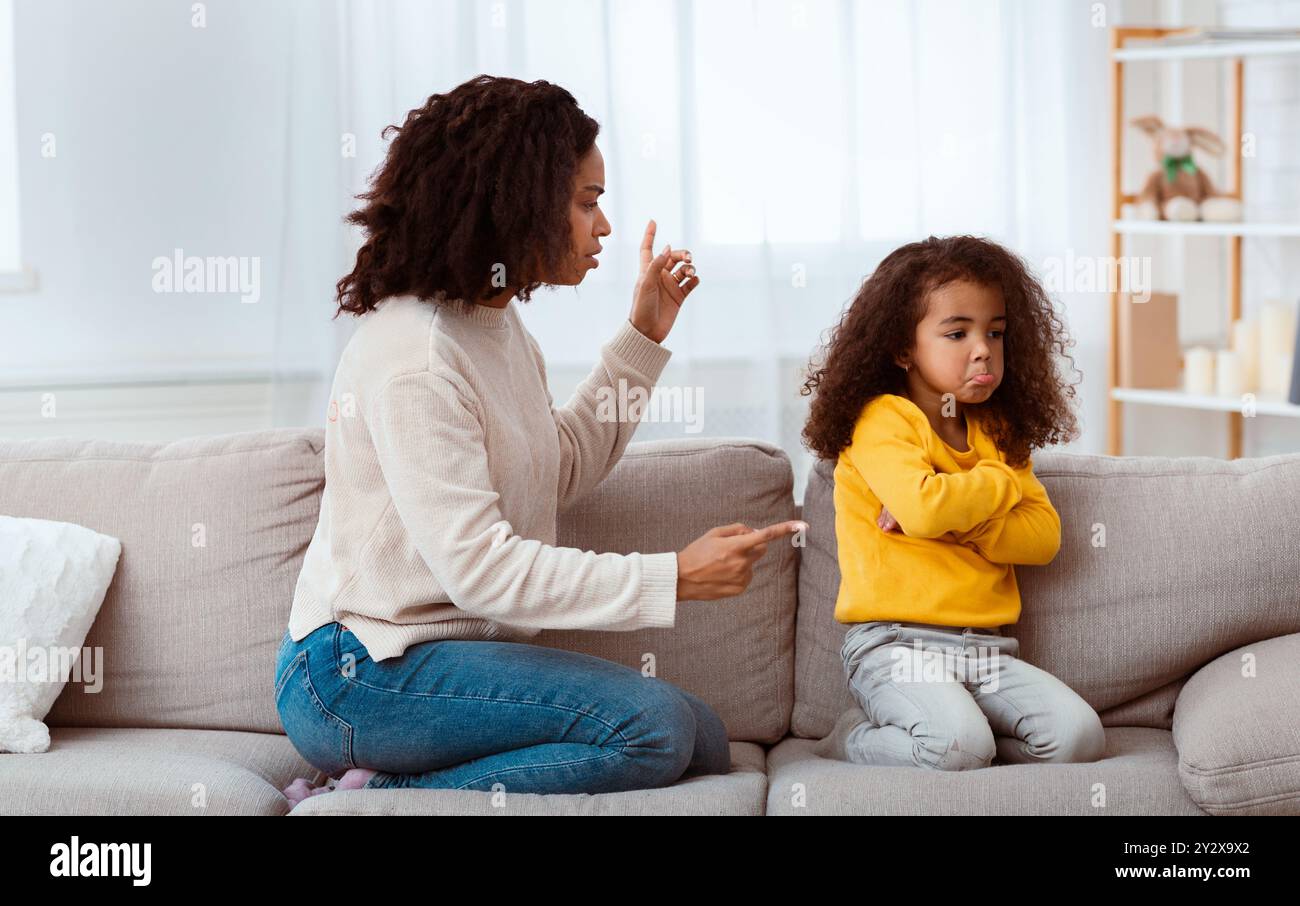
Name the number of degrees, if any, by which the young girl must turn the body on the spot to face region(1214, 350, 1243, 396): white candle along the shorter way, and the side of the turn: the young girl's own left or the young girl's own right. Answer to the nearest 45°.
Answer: approximately 135° to the young girl's own left

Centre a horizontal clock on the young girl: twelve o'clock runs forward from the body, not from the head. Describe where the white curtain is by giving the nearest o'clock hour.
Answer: The white curtain is roughly at 7 o'clock from the young girl.

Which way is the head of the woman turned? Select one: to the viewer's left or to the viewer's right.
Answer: to the viewer's right

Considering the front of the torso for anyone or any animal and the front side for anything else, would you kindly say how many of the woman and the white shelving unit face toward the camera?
1

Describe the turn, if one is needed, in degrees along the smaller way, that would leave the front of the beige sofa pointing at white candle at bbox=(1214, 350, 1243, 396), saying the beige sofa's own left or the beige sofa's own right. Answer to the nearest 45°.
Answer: approximately 135° to the beige sofa's own left

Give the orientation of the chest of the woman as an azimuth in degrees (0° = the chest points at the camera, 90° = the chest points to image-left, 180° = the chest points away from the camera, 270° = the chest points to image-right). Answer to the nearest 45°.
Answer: approximately 270°

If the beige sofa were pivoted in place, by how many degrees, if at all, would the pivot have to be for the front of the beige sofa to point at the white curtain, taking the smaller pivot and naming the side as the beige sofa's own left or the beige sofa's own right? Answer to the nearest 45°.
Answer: approximately 180°

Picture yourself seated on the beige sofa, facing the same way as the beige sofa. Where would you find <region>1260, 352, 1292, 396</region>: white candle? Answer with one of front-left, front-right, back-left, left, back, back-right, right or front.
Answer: back-left

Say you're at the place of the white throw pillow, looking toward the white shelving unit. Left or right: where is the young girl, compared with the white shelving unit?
right

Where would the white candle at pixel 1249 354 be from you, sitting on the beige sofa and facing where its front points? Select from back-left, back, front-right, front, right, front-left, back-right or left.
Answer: back-left

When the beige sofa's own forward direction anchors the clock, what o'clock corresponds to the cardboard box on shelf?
The cardboard box on shelf is roughly at 7 o'clock from the beige sofa.
